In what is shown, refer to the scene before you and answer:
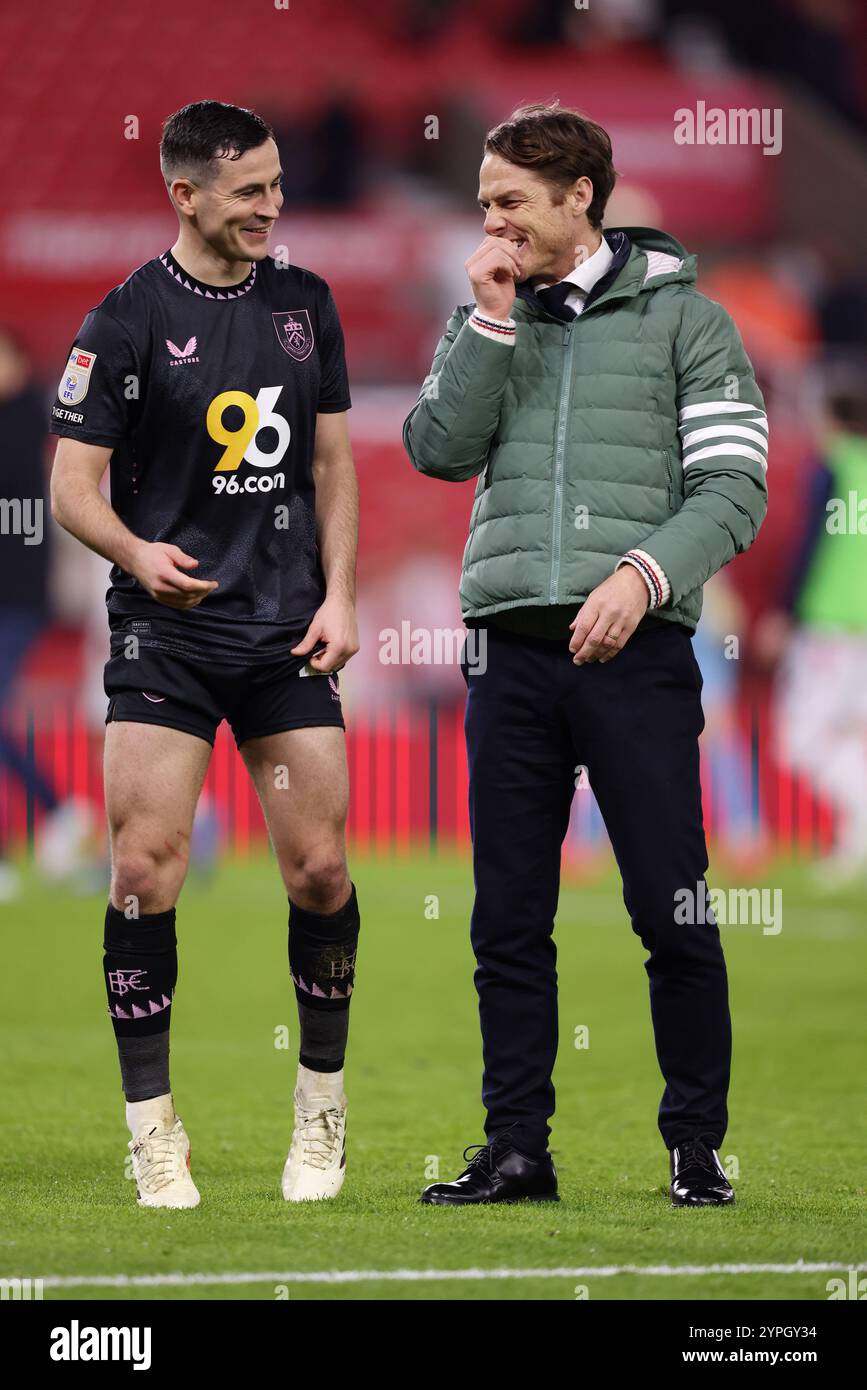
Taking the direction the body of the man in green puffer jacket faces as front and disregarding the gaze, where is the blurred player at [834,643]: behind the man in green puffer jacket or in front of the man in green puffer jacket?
behind

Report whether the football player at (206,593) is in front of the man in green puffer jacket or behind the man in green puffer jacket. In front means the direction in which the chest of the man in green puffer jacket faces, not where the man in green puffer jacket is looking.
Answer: in front

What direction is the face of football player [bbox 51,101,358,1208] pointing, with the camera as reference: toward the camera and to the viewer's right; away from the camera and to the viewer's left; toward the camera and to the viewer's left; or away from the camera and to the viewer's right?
toward the camera and to the viewer's right

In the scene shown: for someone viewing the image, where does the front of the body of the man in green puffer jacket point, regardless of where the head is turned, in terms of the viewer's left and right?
facing the viewer and to the left of the viewer

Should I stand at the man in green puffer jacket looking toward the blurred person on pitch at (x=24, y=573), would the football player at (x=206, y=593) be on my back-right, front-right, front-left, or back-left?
front-left

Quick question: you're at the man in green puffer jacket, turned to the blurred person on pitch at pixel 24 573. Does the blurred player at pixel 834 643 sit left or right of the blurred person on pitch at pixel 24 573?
right

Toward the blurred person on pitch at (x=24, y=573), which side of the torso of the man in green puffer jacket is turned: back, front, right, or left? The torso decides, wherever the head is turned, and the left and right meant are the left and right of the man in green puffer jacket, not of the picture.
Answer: right
